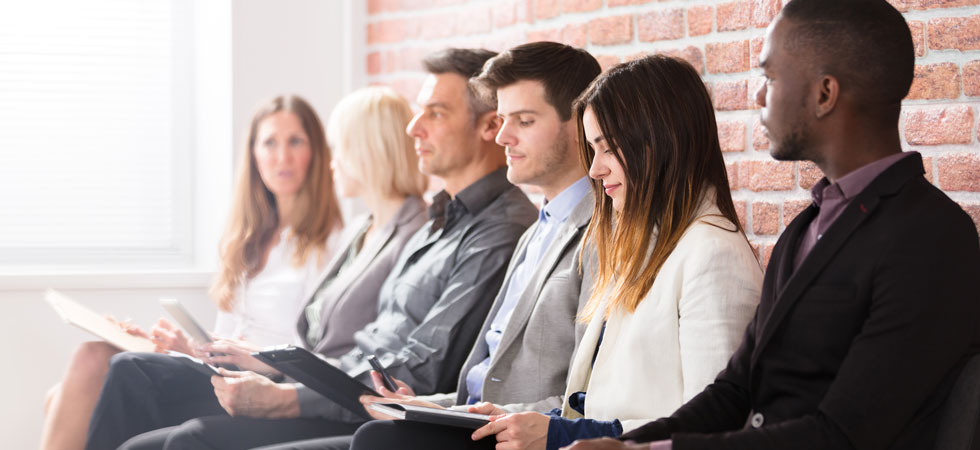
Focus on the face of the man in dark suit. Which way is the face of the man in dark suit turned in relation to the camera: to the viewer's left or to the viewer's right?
to the viewer's left

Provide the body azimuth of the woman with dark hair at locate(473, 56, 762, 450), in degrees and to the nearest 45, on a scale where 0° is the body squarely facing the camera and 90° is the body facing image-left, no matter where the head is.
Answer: approximately 90°

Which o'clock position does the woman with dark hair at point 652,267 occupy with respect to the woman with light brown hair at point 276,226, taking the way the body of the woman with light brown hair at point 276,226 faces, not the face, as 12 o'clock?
the woman with dark hair at point 652,267 is roughly at 10 o'clock from the woman with light brown hair at point 276,226.

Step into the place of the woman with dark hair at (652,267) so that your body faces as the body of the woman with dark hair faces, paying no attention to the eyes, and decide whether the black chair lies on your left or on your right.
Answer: on your left

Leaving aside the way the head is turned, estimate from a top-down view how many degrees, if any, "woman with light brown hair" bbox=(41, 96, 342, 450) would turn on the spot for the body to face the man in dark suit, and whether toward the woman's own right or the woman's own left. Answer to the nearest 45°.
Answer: approximately 45° to the woman's own left

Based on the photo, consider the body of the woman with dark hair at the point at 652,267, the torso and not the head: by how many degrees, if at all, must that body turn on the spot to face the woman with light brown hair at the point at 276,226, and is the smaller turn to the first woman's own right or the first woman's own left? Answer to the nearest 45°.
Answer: approximately 45° to the first woman's own right
